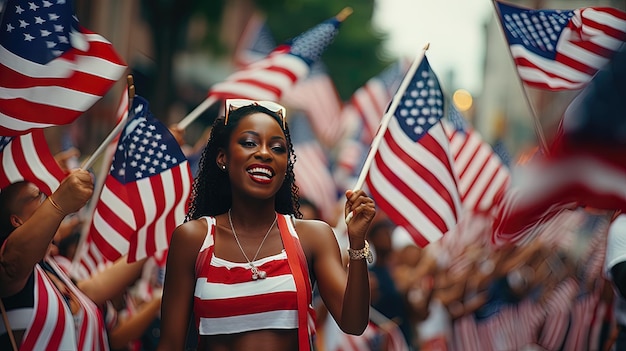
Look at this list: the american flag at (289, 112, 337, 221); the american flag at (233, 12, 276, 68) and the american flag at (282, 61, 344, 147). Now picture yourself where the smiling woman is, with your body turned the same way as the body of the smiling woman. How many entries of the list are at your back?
3

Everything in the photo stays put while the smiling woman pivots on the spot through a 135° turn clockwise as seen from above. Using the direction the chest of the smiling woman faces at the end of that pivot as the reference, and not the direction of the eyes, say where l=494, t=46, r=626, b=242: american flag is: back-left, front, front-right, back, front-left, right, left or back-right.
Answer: back-right

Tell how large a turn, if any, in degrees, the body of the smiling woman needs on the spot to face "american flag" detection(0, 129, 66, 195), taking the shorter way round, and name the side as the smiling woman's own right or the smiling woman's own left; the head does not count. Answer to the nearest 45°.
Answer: approximately 135° to the smiling woman's own right

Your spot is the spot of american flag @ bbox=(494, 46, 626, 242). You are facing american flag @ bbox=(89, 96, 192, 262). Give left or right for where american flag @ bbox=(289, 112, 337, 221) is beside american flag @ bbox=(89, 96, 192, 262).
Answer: right

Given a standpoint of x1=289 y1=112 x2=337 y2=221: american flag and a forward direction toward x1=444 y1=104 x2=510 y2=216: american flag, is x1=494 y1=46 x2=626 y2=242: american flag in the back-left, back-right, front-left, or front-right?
front-right

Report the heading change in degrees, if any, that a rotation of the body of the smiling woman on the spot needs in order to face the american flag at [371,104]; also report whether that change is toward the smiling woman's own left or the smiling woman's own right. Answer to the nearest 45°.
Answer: approximately 180°

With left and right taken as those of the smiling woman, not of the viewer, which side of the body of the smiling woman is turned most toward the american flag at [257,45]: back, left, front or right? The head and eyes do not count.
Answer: back

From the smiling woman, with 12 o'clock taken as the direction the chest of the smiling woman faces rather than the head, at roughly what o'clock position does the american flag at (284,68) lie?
The american flag is roughly at 6 o'clock from the smiling woman.

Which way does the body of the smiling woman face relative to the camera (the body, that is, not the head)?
toward the camera

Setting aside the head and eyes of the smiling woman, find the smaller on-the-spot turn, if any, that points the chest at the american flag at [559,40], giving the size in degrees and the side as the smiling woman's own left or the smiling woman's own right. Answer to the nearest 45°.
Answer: approximately 135° to the smiling woman's own left

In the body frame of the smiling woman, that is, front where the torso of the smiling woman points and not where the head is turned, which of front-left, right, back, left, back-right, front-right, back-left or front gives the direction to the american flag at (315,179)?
back
